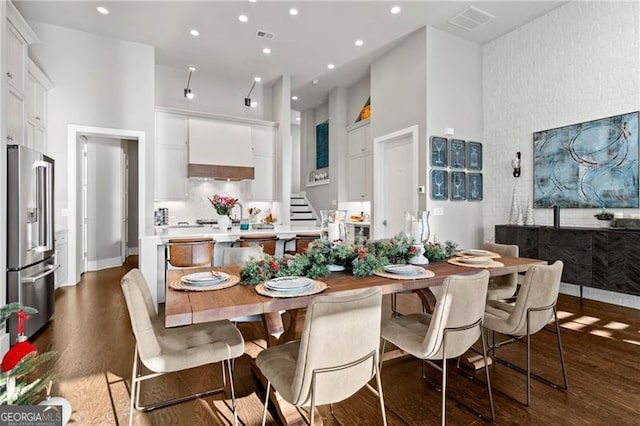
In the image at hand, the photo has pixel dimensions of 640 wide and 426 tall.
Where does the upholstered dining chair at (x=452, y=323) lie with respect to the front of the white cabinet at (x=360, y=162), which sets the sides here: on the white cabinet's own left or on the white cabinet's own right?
on the white cabinet's own left

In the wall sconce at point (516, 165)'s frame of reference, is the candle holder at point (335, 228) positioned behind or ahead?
ahead

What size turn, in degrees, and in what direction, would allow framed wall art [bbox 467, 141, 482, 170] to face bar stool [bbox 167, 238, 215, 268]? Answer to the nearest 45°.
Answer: approximately 90° to its right

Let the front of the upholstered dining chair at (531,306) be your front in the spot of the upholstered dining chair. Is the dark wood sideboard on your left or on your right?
on your right

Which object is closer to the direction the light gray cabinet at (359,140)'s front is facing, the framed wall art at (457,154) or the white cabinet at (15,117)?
the white cabinet

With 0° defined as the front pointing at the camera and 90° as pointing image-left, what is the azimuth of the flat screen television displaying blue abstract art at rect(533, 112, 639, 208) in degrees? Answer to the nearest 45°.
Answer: approximately 45°

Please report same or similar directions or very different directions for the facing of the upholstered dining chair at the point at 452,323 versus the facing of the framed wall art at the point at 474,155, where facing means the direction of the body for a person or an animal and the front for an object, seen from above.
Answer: very different directions

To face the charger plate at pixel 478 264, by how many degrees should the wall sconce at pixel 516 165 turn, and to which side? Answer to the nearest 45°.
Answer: approximately 45° to its left

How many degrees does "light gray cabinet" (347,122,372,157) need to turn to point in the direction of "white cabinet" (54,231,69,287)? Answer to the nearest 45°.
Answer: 0° — it already faces it

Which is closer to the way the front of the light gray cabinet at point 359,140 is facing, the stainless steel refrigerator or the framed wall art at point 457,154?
the stainless steel refrigerator

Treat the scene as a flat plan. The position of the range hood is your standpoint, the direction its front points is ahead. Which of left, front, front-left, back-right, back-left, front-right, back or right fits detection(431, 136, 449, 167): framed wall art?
front-left
